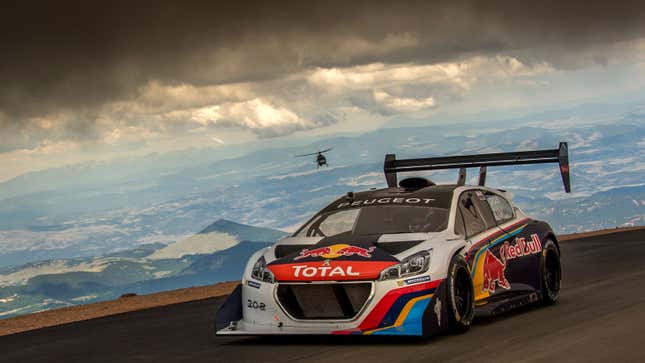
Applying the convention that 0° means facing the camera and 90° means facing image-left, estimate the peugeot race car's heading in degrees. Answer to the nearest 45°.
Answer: approximately 45°
